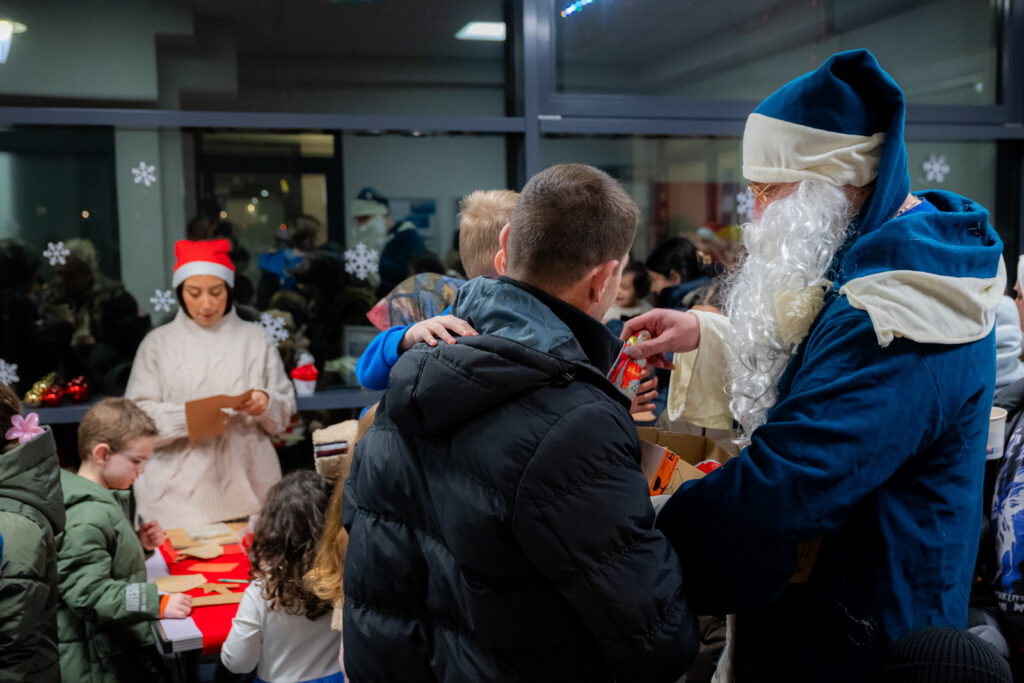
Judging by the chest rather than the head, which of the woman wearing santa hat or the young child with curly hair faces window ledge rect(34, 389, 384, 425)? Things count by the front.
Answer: the young child with curly hair

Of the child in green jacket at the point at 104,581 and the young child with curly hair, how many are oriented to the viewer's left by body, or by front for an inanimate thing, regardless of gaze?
0

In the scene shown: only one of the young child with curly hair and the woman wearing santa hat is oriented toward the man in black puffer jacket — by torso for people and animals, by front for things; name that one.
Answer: the woman wearing santa hat

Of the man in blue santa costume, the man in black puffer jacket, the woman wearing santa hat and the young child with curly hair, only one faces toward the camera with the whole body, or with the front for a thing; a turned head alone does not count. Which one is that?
the woman wearing santa hat

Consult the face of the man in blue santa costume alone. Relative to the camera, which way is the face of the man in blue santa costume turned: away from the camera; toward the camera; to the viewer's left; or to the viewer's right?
to the viewer's left

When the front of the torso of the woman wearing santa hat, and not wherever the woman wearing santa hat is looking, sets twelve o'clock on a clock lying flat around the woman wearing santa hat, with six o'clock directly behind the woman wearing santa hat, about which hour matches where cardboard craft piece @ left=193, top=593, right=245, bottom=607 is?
The cardboard craft piece is roughly at 12 o'clock from the woman wearing santa hat.

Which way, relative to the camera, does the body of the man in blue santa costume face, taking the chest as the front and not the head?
to the viewer's left

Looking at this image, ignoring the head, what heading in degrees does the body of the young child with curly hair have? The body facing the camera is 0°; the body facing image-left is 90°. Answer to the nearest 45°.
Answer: approximately 180°

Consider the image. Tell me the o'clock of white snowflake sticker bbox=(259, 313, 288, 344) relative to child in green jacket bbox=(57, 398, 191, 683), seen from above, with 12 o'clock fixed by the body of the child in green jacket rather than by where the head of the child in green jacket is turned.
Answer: The white snowflake sticker is roughly at 10 o'clock from the child in green jacket.

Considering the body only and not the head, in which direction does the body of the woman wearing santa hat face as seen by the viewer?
toward the camera

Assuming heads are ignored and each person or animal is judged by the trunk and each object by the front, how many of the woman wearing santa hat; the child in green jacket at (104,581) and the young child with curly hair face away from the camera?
1

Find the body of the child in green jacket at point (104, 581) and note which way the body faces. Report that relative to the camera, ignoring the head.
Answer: to the viewer's right

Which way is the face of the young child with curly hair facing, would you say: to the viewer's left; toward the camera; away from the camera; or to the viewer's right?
away from the camera

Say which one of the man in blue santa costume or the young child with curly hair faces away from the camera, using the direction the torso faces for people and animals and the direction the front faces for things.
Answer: the young child with curly hair

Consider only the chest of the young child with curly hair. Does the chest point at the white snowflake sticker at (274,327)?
yes

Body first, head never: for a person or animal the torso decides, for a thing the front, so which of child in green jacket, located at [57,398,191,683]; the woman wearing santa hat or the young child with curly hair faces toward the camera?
the woman wearing santa hat

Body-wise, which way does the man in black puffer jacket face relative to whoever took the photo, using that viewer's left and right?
facing away from the viewer and to the right of the viewer
